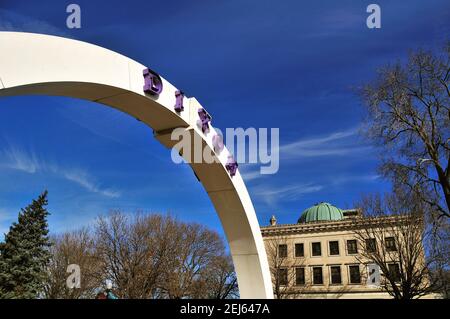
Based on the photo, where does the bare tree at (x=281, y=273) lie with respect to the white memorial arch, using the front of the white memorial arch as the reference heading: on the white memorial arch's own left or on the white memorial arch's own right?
on the white memorial arch's own left

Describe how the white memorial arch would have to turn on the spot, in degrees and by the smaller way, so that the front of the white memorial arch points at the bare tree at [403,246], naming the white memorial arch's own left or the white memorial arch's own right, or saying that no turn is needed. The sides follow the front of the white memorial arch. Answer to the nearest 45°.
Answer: approximately 90° to the white memorial arch's own left

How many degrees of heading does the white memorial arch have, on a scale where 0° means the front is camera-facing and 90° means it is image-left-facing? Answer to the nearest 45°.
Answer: approximately 315°
